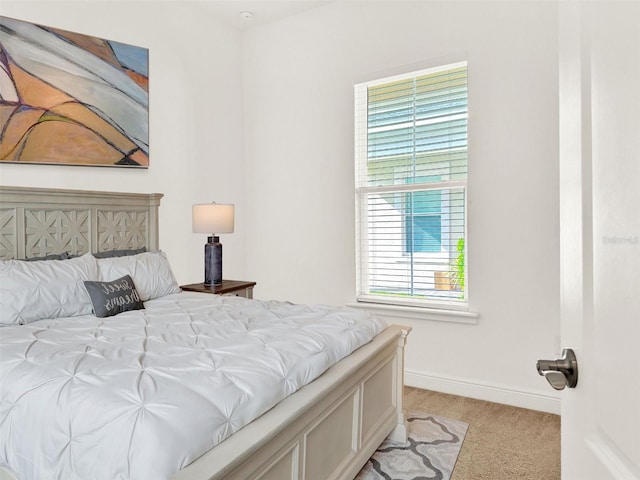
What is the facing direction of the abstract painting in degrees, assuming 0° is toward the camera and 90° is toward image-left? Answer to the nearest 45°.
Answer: approximately 315°

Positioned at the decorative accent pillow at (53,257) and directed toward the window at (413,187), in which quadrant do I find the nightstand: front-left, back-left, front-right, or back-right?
front-left

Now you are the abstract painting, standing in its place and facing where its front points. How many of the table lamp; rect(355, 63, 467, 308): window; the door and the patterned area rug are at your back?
0

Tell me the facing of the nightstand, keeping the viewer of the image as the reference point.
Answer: facing the viewer and to the right of the viewer

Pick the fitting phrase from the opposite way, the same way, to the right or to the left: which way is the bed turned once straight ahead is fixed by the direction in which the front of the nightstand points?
the same way

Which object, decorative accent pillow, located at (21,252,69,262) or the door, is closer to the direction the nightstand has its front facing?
the door

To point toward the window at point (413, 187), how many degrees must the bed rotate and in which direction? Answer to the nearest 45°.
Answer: approximately 90° to its left

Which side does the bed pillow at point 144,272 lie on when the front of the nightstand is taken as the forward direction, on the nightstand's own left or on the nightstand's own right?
on the nightstand's own right

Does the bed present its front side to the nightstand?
no

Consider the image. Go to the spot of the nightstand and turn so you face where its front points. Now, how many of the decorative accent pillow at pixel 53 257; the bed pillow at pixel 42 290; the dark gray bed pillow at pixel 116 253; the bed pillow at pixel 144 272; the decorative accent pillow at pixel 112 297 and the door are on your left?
0

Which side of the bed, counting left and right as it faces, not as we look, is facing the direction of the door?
front

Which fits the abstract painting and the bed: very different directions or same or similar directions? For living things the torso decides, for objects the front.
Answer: same or similar directions

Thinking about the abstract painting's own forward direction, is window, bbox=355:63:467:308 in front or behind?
in front

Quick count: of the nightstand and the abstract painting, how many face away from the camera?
0

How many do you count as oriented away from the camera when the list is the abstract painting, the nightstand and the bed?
0

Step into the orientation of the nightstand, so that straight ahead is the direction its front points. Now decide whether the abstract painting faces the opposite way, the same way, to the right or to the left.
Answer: the same way

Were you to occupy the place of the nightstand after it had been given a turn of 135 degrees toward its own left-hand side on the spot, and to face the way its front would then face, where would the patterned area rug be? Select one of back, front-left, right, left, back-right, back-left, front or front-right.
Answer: back-right

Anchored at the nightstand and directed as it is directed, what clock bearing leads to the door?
The door is roughly at 1 o'clock from the nightstand.
